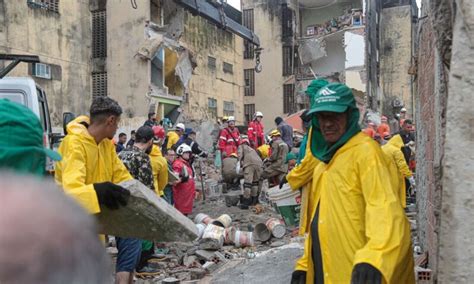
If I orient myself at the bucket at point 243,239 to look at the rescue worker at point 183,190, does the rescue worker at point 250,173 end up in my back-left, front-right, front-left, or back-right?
front-right

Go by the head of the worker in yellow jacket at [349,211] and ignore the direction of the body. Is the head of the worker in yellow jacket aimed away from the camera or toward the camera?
toward the camera

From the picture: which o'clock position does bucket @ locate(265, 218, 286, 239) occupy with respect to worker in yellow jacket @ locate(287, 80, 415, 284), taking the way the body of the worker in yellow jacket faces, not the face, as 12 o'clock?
The bucket is roughly at 4 o'clock from the worker in yellow jacket.

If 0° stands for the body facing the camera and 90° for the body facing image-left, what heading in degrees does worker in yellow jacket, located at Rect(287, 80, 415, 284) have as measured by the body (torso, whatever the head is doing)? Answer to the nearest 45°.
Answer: approximately 45°

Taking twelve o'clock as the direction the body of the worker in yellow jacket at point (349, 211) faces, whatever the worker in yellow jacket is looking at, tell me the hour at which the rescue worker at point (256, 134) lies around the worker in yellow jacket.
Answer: The rescue worker is roughly at 4 o'clock from the worker in yellow jacket.

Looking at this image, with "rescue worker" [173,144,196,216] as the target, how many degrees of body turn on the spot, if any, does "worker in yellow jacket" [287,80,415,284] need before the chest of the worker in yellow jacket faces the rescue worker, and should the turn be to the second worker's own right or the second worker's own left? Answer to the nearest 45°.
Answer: approximately 90° to the second worker's own right

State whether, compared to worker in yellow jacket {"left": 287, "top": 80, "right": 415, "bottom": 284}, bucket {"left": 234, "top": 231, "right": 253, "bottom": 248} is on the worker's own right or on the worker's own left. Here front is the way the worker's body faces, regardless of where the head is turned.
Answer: on the worker's own right

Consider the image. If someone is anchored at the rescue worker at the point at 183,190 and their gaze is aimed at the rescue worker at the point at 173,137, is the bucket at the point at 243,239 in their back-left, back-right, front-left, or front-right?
back-right

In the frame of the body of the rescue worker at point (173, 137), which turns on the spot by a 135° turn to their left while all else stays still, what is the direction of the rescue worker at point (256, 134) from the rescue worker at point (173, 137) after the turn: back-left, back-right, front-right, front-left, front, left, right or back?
right
